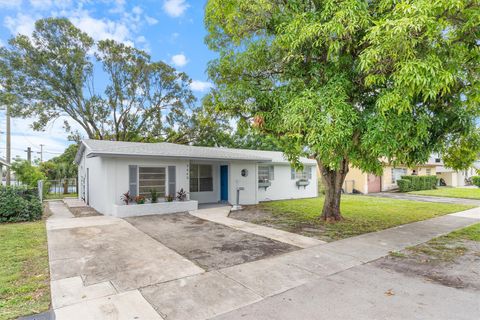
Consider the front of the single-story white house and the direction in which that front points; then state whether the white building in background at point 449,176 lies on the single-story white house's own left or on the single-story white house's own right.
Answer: on the single-story white house's own left

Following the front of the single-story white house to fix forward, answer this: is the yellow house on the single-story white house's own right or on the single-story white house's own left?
on the single-story white house's own left

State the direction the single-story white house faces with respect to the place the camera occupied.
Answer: facing the viewer and to the right of the viewer

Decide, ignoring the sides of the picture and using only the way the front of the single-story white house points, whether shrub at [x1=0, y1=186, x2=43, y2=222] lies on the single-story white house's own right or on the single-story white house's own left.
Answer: on the single-story white house's own right

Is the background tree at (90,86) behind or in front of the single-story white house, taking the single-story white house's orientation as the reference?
behind

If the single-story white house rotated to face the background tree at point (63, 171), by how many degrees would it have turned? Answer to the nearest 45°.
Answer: approximately 180°

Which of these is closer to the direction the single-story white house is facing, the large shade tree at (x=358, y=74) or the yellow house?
the large shade tree
